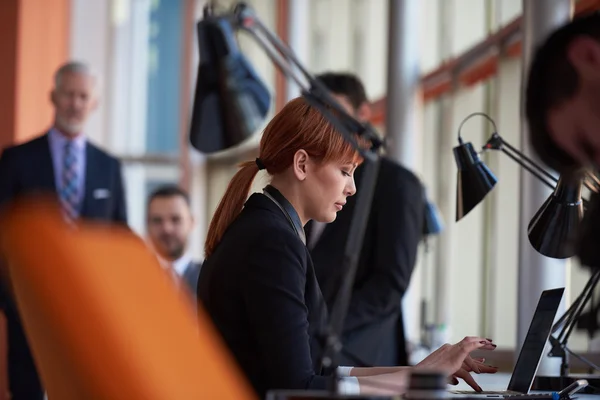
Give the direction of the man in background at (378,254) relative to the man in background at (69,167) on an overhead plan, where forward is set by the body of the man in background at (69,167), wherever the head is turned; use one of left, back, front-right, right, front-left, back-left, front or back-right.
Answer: front-left

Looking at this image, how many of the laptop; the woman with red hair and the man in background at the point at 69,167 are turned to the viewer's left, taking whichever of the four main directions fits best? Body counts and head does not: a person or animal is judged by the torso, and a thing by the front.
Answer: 1

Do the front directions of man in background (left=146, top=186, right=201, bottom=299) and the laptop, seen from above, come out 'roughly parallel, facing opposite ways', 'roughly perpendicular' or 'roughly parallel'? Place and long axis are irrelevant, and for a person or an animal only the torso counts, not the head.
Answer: roughly perpendicular

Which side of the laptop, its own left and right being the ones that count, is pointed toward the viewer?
left

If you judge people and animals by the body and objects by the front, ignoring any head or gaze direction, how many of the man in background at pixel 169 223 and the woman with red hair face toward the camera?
1

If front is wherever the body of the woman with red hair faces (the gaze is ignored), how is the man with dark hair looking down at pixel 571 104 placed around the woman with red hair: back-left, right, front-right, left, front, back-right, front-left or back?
front-right

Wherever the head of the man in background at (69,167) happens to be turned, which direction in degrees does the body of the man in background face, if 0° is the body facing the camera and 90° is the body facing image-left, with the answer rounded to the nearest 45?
approximately 0°

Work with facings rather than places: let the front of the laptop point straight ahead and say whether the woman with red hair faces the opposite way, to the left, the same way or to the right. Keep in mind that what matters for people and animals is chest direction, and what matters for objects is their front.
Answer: the opposite way

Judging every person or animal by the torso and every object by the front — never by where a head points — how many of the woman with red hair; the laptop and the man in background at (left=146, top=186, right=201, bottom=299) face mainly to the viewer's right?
1

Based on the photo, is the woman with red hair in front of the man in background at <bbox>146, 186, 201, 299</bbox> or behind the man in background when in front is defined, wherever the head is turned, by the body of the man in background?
in front

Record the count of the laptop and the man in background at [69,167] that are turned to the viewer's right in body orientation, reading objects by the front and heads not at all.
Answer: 0

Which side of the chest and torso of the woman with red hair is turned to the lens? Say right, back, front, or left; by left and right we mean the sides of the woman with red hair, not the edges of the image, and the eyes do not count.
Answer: right
